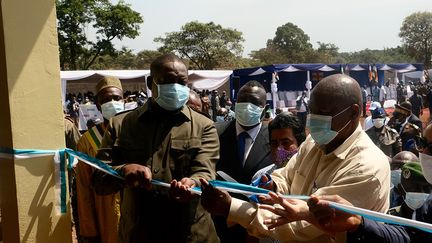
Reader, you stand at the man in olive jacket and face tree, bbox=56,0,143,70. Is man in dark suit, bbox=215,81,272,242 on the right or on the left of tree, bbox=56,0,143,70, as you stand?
right

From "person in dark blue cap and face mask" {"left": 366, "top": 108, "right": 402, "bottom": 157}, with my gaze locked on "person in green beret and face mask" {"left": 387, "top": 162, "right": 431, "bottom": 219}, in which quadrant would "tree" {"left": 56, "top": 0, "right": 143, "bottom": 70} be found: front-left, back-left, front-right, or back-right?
back-right

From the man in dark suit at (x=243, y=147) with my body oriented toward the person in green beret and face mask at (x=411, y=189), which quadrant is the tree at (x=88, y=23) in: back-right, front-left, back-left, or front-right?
back-left

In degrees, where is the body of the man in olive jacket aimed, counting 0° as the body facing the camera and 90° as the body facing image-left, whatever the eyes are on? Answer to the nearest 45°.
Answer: approximately 0°

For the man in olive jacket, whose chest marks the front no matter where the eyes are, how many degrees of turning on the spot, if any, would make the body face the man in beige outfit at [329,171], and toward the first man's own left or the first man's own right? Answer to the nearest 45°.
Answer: approximately 45° to the first man's own left

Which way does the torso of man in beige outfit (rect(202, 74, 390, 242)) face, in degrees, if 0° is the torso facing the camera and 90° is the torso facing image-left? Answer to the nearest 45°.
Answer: approximately 45°

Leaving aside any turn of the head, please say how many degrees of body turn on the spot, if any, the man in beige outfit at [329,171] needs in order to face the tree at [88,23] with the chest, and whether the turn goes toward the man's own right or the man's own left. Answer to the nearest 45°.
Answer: approximately 90° to the man's own right

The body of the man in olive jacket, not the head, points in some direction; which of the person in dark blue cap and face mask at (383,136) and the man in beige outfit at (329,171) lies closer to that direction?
the man in beige outfit

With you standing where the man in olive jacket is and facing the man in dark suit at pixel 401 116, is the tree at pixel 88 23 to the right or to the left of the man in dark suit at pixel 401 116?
left
